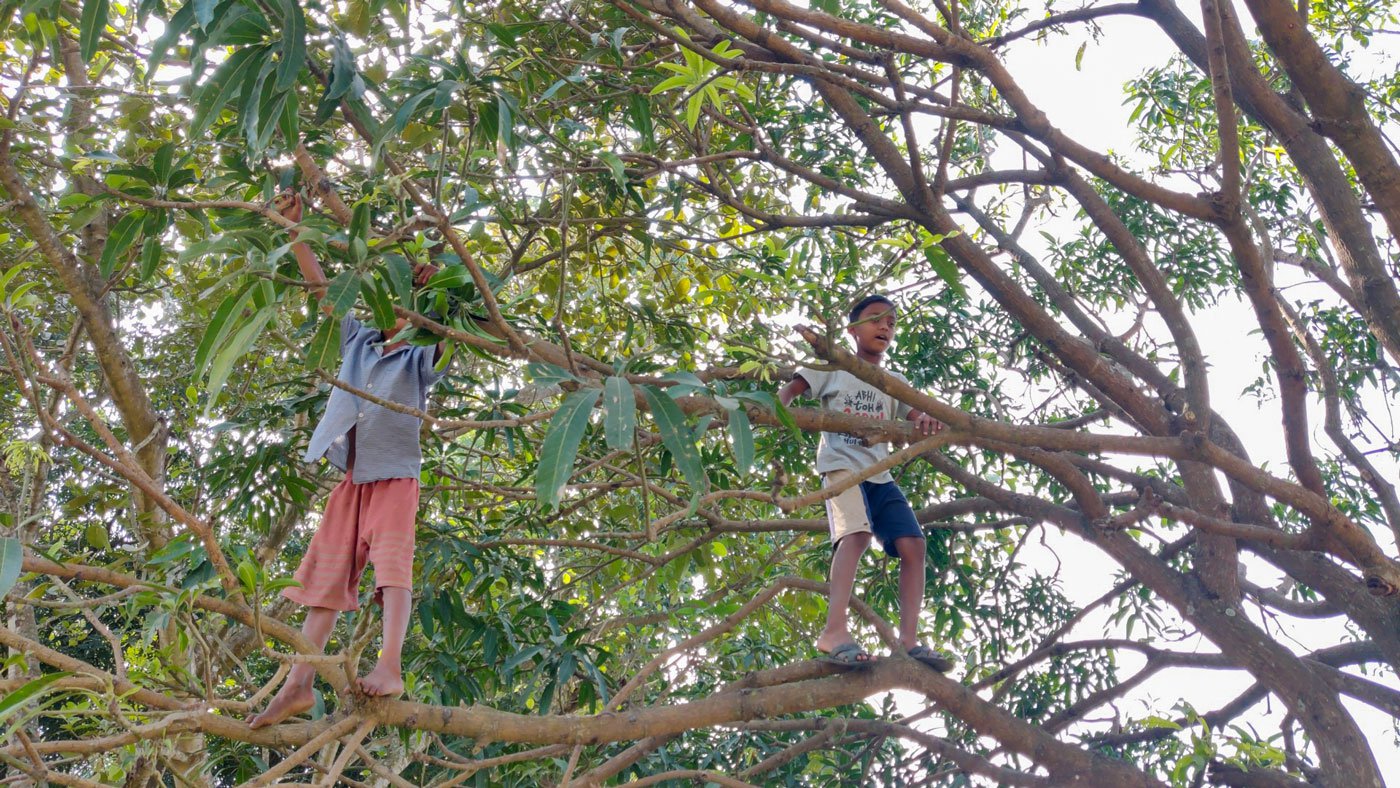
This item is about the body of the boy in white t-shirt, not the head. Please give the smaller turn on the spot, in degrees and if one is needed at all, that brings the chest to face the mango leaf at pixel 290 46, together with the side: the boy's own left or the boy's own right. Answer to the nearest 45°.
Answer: approximately 90° to the boy's own right

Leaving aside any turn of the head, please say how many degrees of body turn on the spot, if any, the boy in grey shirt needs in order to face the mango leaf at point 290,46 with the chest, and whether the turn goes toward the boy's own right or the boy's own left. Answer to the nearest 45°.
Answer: approximately 45° to the boy's own left

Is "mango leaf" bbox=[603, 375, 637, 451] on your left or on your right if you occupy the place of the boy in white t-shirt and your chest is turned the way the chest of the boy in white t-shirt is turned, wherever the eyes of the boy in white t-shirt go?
on your right

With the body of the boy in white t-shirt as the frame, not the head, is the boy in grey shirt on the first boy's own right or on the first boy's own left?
on the first boy's own right

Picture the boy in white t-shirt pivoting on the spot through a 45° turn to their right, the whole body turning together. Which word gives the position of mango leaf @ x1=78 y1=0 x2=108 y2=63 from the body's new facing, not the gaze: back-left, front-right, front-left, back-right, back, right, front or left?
front-right

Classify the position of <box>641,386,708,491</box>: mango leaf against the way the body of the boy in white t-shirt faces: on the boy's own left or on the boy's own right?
on the boy's own right

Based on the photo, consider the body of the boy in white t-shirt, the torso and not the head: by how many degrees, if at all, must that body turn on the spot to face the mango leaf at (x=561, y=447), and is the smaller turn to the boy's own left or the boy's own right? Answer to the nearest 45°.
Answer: approximately 45° to the boy's own right

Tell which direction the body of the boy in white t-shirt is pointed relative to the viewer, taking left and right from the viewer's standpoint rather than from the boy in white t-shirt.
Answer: facing the viewer and to the right of the viewer
